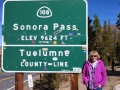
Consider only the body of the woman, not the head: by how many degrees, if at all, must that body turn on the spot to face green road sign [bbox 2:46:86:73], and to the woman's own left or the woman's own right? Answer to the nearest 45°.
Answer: approximately 90° to the woman's own right

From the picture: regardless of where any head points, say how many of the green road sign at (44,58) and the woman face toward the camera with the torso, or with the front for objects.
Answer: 2

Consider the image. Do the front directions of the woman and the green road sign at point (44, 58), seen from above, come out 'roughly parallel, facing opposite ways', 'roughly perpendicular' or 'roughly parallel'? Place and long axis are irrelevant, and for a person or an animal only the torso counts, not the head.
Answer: roughly parallel

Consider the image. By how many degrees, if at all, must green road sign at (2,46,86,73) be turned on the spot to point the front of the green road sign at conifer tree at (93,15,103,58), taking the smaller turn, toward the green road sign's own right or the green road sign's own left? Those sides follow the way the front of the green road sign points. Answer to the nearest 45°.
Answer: approximately 180°

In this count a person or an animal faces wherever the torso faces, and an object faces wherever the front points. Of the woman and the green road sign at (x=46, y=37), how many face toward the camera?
2

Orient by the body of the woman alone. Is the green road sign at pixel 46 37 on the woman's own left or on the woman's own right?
on the woman's own right

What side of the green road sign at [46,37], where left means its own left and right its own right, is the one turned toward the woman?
left

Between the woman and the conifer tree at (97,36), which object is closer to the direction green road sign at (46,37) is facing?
the woman

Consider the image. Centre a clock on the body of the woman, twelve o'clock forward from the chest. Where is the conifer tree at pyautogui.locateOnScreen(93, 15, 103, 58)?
The conifer tree is roughly at 6 o'clock from the woman.

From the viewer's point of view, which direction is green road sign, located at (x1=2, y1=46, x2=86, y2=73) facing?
toward the camera

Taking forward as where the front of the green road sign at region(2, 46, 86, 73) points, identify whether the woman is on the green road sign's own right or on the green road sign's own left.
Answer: on the green road sign's own left

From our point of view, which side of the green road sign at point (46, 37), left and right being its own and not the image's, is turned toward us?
front
